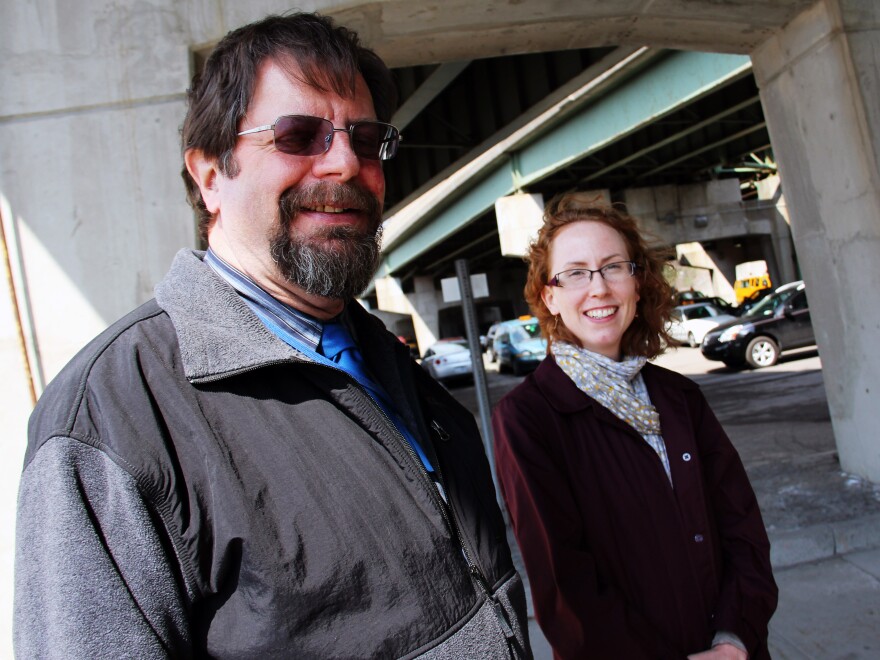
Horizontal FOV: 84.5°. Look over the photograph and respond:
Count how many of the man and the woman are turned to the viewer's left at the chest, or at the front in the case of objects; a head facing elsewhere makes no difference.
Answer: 0

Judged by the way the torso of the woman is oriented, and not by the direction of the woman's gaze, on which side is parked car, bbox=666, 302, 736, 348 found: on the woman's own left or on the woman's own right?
on the woman's own left

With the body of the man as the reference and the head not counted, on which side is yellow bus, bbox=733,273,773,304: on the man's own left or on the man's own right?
on the man's own left

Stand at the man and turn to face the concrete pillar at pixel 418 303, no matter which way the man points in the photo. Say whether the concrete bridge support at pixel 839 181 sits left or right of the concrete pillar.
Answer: right

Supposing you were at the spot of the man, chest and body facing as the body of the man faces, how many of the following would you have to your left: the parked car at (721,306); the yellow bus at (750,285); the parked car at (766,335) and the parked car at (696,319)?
4

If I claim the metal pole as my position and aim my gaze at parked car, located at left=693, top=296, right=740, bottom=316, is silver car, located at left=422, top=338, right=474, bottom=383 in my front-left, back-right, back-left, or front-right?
front-left

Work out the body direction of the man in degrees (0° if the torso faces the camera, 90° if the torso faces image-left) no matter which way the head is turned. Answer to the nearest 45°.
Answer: approximately 315°

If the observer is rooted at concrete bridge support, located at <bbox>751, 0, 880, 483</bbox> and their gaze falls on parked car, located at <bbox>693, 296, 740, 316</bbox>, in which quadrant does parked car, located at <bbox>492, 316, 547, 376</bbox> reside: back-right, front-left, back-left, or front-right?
front-left

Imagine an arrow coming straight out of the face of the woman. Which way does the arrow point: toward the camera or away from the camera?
toward the camera

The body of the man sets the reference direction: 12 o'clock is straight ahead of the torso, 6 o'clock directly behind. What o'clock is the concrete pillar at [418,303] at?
The concrete pillar is roughly at 8 o'clock from the man.

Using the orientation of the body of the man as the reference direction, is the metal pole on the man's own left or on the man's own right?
on the man's own left

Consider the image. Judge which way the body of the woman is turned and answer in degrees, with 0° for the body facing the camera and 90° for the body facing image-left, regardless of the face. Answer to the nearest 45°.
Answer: approximately 315°

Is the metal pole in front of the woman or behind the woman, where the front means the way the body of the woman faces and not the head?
behind
